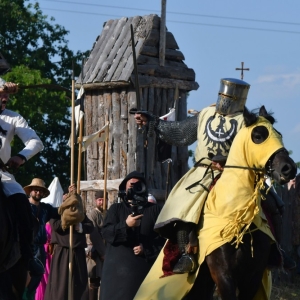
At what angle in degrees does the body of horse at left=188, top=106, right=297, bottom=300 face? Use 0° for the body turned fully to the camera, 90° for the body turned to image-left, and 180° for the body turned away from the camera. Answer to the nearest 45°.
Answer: approximately 315°

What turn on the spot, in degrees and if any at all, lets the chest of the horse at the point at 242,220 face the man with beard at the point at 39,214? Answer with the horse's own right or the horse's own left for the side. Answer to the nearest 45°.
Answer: approximately 180°

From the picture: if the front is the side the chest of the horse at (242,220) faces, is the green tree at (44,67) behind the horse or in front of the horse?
behind

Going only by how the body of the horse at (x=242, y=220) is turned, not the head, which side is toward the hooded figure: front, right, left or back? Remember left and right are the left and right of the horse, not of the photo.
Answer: back
